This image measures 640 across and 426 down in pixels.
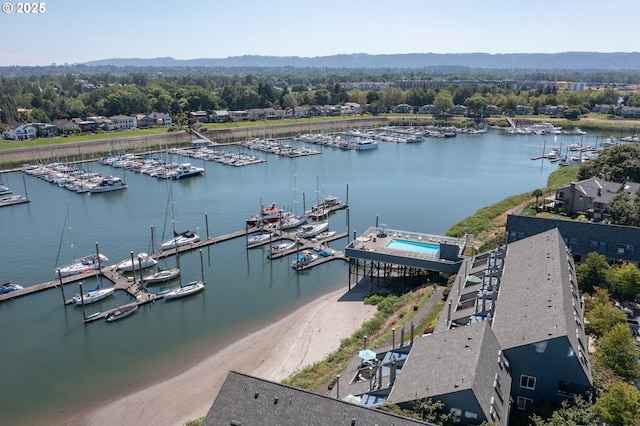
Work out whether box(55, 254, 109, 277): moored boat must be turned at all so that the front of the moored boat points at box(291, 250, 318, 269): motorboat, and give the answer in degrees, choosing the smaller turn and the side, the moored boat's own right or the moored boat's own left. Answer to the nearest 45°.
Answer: approximately 135° to the moored boat's own left

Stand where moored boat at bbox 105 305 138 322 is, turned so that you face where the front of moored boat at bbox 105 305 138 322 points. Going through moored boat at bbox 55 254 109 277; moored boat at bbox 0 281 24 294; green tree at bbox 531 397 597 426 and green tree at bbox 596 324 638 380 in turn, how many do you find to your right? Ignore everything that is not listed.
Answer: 2

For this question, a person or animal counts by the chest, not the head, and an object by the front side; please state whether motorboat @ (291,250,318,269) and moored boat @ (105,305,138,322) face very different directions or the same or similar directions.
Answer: same or similar directions

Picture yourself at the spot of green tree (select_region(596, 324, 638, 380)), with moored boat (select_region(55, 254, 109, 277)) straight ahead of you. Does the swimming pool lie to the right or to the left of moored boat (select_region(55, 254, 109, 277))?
right
